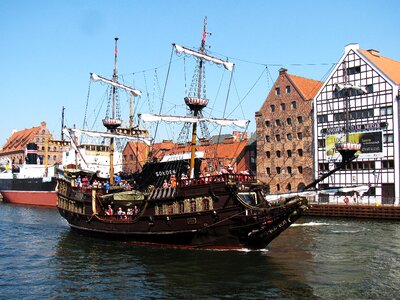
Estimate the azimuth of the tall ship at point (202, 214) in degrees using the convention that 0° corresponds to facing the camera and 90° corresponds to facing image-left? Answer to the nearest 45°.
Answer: approximately 315°
